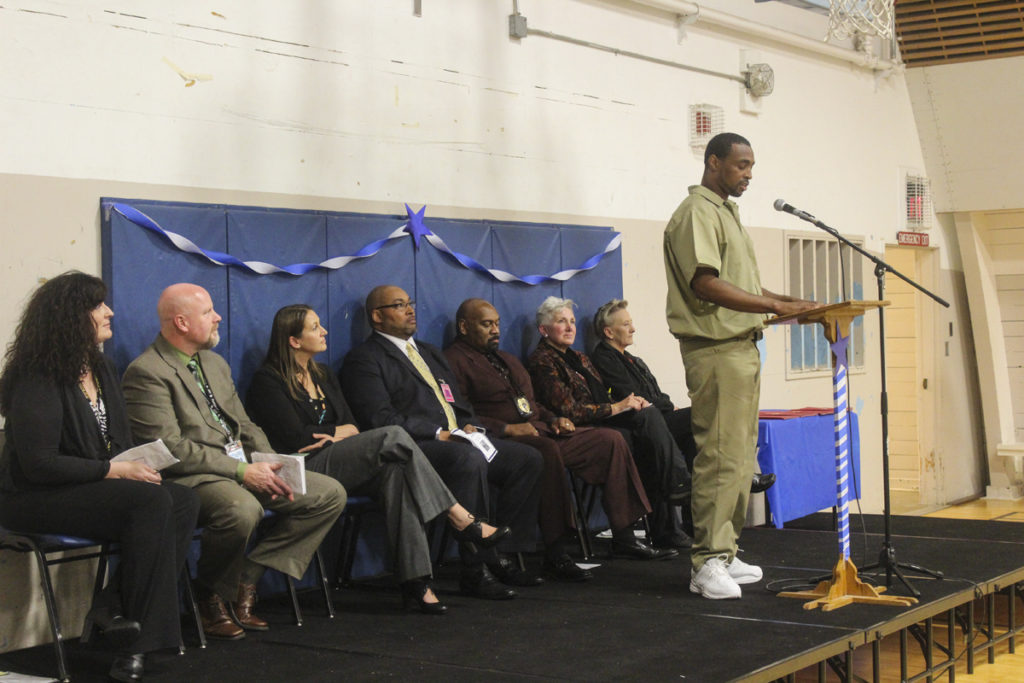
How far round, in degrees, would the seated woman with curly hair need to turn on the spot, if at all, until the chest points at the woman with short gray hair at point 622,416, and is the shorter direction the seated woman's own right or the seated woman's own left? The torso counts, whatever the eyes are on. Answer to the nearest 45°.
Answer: approximately 45° to the seated woman's own left

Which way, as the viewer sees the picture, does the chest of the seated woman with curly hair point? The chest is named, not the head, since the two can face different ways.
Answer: to the viewer's right

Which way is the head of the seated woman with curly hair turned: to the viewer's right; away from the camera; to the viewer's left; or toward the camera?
to the viewer's right

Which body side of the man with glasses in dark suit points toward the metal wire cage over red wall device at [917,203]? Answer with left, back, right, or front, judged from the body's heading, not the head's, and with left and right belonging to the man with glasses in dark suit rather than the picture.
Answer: left

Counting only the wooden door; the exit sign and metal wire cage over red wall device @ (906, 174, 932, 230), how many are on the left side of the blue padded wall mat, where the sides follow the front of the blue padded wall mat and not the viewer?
3

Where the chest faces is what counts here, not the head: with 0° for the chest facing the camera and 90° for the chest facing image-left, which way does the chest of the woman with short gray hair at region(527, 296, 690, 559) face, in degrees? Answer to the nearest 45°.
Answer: approximately 315°

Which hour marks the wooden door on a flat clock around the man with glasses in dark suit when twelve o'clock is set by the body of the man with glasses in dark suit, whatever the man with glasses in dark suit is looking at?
The wooden door is roughly at 9 o'clock from the man with glasses in dark suit.

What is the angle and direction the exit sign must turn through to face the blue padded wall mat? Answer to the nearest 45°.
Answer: approximately 90° to its right

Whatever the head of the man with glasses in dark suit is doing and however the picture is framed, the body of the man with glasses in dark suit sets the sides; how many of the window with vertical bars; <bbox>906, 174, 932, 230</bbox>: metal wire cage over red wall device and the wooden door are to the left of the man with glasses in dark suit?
3

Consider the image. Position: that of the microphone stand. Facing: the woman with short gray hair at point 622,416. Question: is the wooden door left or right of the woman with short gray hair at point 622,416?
right

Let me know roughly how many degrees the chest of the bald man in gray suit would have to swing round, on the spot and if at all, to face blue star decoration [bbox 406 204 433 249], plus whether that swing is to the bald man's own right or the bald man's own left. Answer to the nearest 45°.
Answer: approximately 90° to the bald man's own left

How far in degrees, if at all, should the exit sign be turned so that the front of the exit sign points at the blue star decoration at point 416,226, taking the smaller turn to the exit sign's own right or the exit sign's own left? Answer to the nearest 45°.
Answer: approximately 90° to the exit sign's own right

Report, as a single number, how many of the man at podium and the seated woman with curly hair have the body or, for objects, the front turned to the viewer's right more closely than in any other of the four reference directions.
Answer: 2

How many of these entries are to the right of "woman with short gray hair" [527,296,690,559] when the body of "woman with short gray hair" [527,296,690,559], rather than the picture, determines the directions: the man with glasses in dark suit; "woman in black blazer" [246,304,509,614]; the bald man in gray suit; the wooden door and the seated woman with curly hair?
4

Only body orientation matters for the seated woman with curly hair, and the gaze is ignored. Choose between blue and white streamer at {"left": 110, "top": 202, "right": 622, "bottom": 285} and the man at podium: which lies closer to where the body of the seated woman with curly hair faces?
the man at podium

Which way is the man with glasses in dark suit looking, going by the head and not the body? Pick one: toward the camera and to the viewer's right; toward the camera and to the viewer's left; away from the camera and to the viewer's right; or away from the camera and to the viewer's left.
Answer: toward the camera and to the viewer's right

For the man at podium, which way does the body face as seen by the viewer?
to the viewer's right

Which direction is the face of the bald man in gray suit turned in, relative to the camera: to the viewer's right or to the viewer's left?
to the viewer's right
